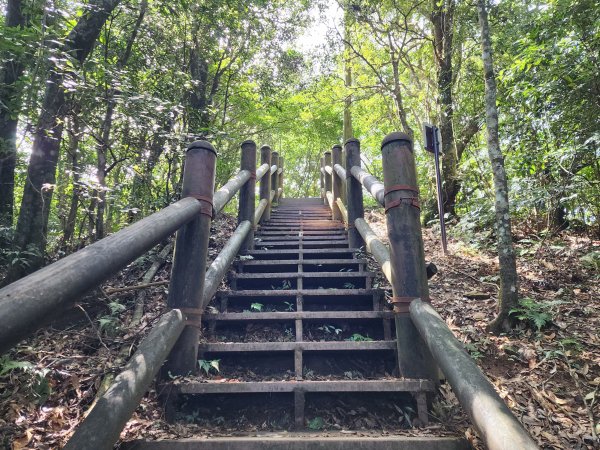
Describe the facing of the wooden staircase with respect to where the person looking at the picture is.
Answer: facing the viewer

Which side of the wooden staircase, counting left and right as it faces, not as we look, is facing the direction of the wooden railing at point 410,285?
left

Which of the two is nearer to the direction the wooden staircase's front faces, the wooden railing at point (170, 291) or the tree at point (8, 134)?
the wooden railing

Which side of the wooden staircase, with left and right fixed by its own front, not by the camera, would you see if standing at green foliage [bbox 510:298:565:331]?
left

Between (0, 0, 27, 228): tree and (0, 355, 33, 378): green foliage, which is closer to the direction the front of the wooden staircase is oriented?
the green foliage

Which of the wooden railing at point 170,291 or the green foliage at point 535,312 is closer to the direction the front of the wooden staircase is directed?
the wooden railing

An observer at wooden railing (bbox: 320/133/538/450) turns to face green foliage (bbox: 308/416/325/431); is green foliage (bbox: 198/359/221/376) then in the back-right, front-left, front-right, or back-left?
front-right

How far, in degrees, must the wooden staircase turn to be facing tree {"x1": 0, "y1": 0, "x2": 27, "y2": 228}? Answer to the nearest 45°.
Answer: approximately 135° to its right

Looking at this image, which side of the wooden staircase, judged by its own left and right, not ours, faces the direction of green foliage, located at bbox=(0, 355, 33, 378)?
right
